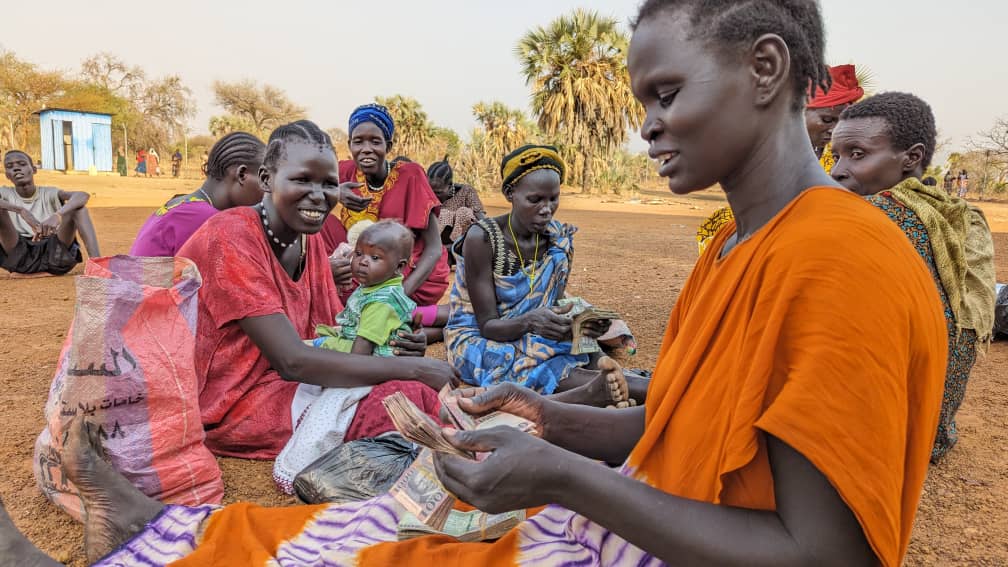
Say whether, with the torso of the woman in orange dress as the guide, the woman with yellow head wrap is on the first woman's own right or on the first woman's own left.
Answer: on the first woman's own right

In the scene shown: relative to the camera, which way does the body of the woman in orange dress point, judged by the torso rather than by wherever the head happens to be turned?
to the viewer's left

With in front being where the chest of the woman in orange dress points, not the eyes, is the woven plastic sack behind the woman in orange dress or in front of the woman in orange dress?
in front

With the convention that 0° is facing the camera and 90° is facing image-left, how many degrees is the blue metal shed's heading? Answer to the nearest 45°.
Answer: approximately 0°

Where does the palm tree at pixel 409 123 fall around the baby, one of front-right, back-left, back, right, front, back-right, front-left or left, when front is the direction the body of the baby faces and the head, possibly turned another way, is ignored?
back-right

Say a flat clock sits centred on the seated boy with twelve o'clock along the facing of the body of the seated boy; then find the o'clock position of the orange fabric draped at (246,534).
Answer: The orange fabric draped is roughly at 12 o'clock from the seated boy.

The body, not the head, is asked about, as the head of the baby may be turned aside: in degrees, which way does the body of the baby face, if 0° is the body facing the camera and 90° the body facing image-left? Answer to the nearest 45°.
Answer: approximately 45°

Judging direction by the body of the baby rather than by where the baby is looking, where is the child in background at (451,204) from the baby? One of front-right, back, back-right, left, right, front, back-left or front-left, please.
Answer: back-right

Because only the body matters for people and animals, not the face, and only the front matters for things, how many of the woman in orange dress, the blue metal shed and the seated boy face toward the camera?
2

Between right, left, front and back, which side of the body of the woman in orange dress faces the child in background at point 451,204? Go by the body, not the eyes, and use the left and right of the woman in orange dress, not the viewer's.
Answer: right

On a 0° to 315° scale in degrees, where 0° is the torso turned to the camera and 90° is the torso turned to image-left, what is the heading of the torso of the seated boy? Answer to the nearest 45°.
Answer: approximately 0°
